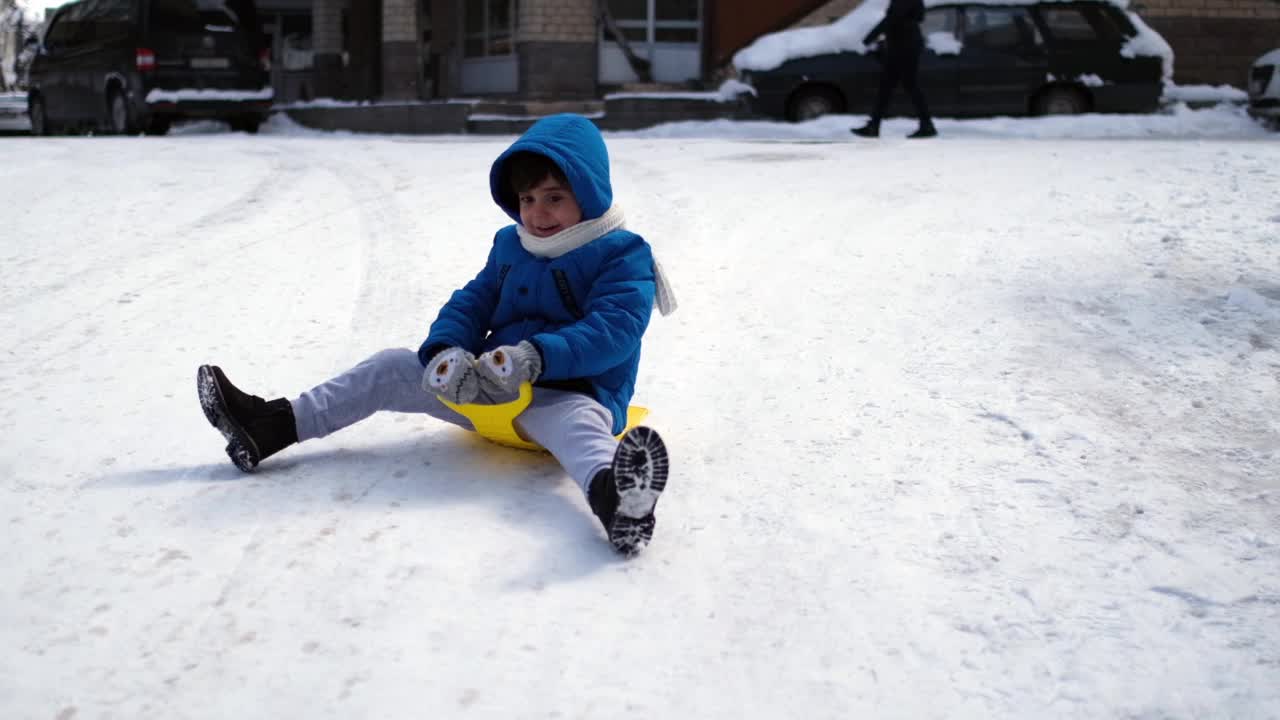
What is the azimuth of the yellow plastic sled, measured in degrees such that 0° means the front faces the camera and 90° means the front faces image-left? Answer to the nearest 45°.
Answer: approximately 45°

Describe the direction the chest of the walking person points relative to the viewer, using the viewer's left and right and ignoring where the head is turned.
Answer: facing to the left of the viewer

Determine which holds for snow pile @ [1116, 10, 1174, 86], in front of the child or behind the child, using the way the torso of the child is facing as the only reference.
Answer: behind

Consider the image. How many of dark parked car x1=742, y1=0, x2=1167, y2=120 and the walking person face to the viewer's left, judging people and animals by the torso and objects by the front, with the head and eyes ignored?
2

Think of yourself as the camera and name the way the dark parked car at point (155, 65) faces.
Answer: facing away from the viewer and to the left of the viewer

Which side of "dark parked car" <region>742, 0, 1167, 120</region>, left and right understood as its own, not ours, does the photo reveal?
left

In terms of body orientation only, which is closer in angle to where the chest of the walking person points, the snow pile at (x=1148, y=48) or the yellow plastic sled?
the yellow plastic sled

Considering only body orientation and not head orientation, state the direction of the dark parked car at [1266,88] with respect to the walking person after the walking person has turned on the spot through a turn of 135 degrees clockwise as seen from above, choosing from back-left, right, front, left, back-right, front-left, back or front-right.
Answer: front

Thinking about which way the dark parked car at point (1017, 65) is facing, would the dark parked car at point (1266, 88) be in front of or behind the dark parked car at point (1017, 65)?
behind

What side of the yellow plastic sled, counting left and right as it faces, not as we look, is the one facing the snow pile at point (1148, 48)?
back
